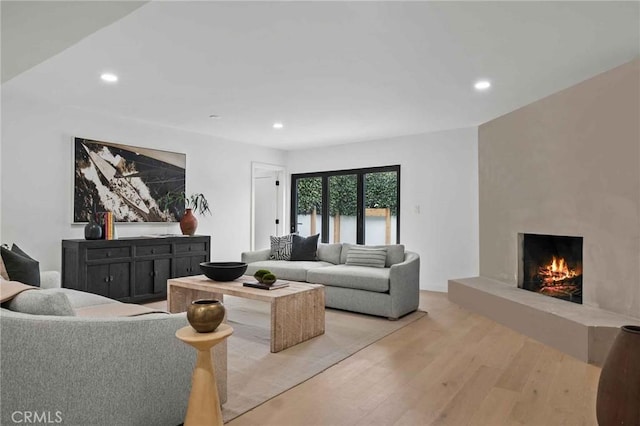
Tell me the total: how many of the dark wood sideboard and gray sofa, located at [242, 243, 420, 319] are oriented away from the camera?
0

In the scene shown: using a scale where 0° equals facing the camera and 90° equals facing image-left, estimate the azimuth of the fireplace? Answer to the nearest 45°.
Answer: approximately 45°

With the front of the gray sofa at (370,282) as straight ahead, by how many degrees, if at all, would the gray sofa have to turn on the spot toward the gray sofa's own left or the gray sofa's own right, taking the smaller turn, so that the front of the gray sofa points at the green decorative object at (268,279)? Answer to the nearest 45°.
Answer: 0° — it already faces it

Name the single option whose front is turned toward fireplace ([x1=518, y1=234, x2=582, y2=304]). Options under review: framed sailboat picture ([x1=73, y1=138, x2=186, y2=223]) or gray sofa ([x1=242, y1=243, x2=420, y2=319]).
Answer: the framed sailboat picture

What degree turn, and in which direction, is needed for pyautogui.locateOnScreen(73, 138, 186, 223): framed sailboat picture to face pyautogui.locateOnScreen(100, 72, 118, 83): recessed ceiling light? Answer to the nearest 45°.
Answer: approximately 45° to its right

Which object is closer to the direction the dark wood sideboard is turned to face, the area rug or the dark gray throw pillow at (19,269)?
the area rug

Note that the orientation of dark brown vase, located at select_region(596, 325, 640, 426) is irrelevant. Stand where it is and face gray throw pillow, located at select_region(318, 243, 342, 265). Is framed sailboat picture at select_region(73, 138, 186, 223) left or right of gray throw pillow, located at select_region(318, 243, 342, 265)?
left

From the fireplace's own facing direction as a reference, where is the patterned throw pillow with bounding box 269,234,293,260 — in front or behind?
in front

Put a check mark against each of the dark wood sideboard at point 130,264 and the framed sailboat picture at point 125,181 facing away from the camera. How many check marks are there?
0

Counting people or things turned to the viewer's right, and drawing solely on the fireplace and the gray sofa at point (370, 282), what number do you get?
0
